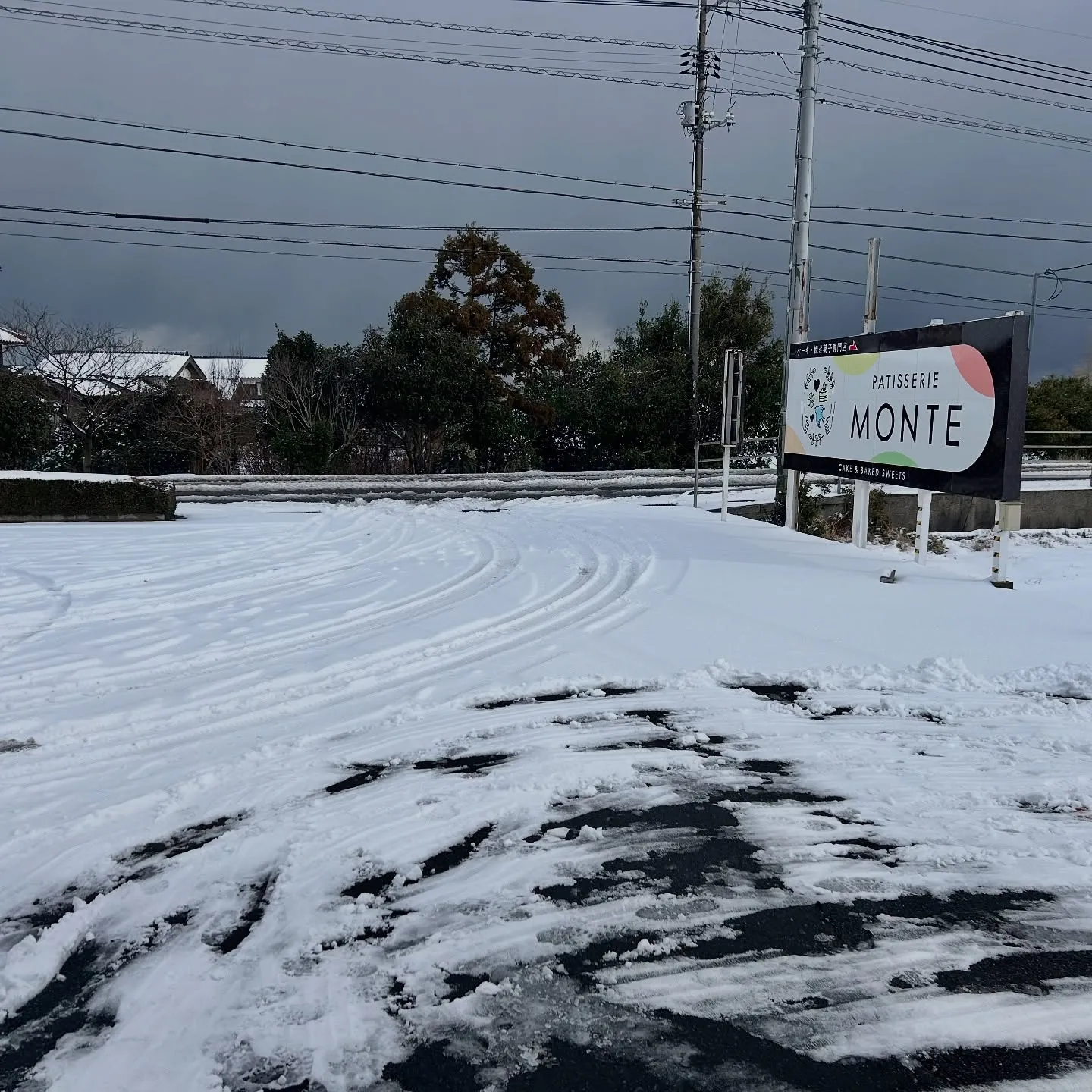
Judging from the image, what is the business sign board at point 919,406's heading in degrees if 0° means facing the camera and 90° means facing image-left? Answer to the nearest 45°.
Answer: approximately 45°

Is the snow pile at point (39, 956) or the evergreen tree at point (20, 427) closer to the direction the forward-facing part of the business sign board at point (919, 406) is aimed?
the snow pile

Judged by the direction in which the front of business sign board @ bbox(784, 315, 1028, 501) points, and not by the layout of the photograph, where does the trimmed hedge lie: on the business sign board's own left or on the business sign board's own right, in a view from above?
on the business sign board's own right

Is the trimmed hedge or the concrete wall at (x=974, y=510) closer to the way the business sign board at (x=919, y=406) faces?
the trimmed hedge

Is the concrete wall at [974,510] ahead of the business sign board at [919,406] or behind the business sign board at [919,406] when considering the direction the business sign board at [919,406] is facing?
behind

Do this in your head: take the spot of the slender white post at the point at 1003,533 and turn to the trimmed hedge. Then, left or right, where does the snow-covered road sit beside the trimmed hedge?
right

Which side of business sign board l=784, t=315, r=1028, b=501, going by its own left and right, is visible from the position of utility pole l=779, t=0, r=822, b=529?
right

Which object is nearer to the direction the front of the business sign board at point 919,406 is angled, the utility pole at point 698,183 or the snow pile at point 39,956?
the snow pile

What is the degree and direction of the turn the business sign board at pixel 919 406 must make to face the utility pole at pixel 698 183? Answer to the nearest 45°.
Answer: approximately 135° to its right

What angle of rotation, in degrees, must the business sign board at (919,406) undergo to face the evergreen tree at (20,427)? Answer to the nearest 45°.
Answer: approximately 45° to its right
